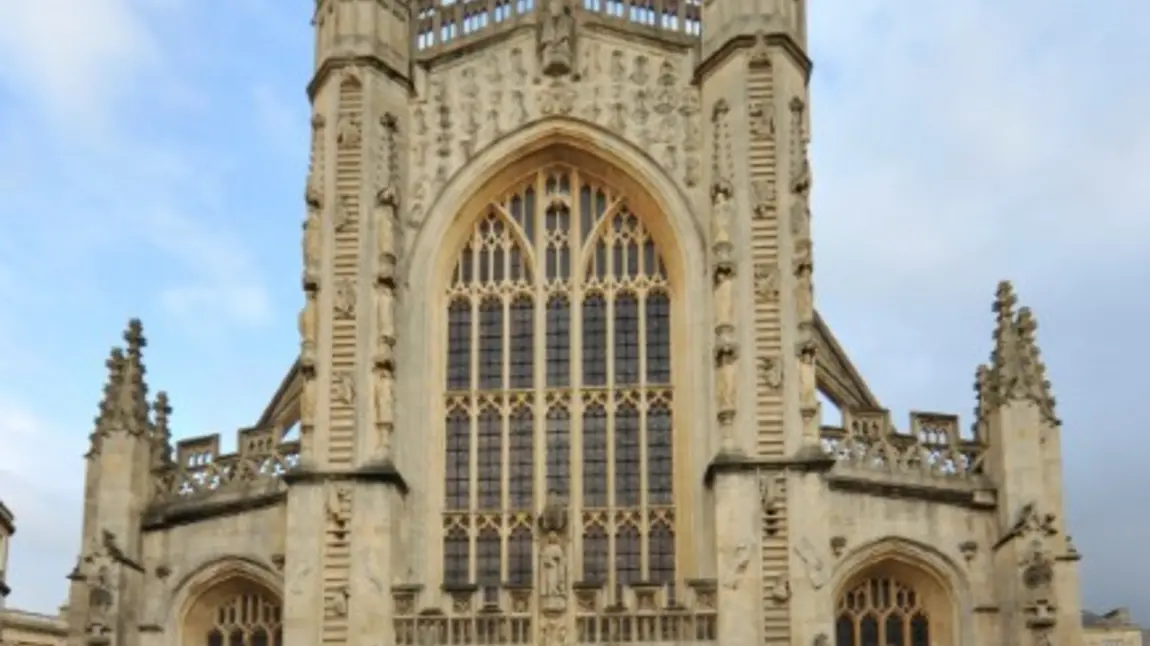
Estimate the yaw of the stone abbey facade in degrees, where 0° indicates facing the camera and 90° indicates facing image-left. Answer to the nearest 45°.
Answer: approximately 0°
